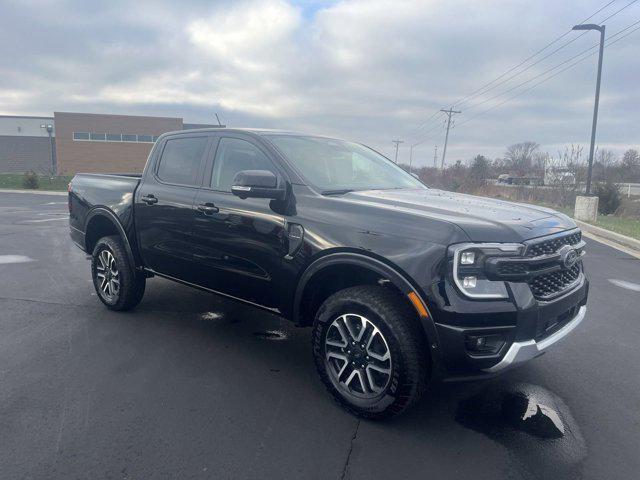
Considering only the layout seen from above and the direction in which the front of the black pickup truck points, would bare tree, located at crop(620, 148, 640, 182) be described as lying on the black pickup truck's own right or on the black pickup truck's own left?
on the black pickup truck's own left

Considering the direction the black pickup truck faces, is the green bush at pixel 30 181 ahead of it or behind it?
behind

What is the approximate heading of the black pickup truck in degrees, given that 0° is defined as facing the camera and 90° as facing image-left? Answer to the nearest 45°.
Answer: approximately 315°

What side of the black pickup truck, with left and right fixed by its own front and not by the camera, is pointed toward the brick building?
back

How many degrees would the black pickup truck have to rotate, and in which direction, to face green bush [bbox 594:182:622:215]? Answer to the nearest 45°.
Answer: approximately 90° to its left

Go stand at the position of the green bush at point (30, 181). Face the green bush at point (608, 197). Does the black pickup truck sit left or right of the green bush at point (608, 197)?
right
